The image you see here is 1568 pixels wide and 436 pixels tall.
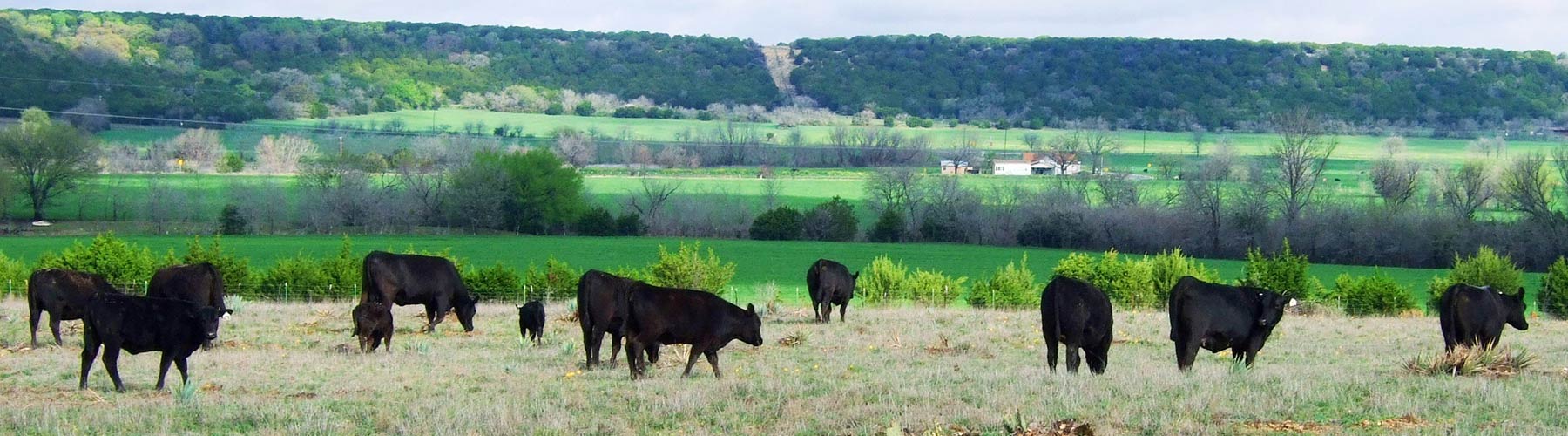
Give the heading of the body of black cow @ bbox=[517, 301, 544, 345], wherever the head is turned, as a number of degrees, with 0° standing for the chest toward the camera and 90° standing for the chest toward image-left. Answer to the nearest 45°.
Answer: approximately 180°

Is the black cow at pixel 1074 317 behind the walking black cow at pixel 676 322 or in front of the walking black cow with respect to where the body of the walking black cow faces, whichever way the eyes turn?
in front

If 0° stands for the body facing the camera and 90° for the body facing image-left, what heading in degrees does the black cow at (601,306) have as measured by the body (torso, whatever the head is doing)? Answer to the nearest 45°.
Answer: approximately 225°

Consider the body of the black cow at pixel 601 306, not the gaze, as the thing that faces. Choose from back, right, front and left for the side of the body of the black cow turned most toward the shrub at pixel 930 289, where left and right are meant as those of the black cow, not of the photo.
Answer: front

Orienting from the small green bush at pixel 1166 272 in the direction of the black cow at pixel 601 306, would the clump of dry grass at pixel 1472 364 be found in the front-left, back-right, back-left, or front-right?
front-left

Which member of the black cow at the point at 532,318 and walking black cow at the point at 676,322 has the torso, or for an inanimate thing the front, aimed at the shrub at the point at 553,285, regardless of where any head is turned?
the black cow

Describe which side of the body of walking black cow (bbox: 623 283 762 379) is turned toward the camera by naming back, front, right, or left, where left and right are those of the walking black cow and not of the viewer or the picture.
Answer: right

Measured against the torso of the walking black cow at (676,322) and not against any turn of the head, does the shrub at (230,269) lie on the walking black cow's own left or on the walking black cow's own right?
on the walking black cow's own left

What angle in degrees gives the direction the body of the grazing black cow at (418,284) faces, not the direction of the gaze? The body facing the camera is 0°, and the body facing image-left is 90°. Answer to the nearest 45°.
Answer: approximately 270°

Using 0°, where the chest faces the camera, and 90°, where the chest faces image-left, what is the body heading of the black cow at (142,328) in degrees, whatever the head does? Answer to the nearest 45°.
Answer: approximately 270°

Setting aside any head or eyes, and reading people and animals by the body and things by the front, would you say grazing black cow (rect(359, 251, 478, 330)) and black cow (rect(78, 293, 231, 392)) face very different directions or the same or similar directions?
same or similar directions
